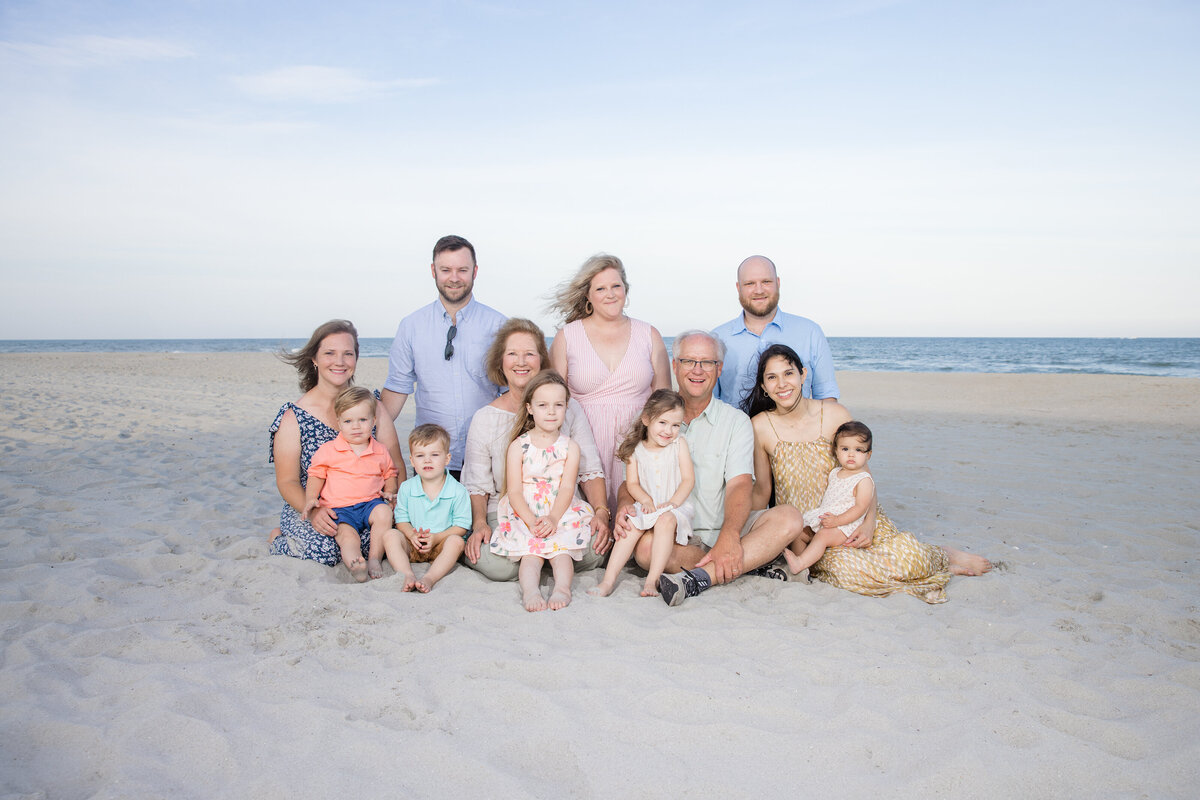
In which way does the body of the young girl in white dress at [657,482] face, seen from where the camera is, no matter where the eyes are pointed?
toward the camera

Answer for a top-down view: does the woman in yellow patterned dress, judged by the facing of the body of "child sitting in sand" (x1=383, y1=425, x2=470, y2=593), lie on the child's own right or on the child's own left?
on the child's own left

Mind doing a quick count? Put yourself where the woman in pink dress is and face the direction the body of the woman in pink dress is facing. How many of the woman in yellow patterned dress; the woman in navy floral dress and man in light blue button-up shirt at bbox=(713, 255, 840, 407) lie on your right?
1

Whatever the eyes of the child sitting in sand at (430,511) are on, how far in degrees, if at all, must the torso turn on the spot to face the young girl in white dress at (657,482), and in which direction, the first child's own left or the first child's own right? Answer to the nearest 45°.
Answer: approximately 90° to the first child's own left

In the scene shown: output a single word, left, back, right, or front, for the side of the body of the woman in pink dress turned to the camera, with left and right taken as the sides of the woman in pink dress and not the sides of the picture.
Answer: front

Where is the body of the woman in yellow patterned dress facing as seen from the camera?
toward the camera

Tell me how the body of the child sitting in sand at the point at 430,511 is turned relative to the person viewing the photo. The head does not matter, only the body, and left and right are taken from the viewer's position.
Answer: facing the viewer
